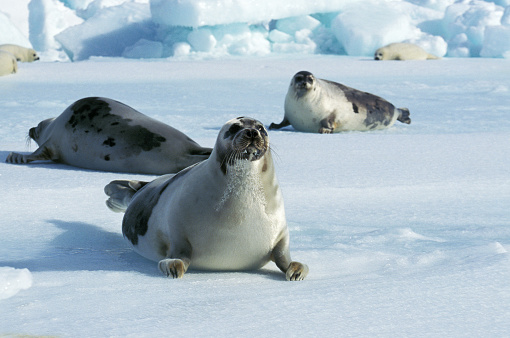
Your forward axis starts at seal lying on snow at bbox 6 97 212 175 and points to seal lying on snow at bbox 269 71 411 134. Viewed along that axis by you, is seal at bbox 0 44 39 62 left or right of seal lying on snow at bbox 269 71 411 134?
left

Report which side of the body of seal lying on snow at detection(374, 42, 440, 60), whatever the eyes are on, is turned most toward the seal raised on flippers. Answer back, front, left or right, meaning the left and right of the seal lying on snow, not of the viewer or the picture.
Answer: left

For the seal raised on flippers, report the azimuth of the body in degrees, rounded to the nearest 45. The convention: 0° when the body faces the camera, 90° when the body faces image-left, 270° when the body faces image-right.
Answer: approximately 315°

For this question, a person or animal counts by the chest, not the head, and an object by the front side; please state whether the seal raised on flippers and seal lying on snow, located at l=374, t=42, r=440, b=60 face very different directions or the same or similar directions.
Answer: very different directions

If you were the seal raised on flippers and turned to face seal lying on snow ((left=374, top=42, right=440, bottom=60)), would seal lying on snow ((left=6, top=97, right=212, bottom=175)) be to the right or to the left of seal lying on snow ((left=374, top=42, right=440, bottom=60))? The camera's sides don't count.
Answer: left

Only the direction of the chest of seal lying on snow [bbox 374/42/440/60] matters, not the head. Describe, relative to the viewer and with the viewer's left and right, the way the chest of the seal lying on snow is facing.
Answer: facing to the left of the viewer

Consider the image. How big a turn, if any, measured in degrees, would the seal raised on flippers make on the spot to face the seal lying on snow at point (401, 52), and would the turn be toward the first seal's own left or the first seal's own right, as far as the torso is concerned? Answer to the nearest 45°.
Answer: approximately 135° to the first seal's own left

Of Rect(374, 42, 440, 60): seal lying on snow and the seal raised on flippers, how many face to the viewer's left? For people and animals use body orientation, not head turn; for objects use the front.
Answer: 1
